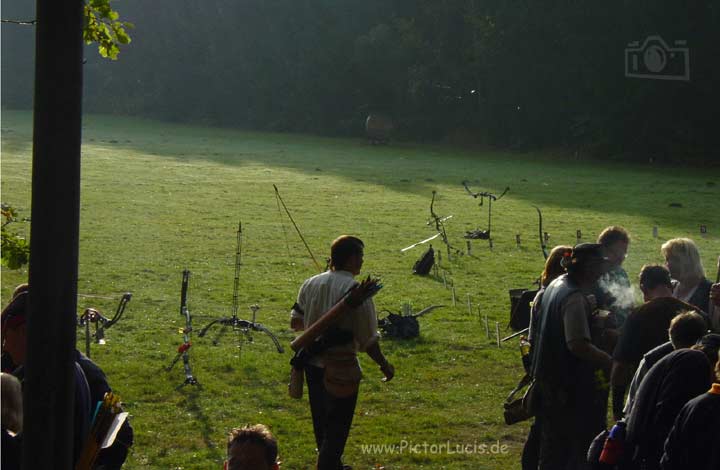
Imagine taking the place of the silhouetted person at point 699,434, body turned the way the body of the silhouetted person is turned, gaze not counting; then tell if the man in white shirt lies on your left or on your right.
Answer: on your left

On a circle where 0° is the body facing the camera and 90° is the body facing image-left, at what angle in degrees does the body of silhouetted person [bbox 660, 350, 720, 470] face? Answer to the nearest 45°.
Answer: approximately 180°

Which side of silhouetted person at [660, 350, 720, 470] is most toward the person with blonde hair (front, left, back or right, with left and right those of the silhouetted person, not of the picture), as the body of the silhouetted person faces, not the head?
front

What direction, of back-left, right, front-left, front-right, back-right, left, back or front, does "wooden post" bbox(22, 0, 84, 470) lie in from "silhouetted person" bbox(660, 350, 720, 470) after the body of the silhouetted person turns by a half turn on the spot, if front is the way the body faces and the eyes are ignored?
front-right

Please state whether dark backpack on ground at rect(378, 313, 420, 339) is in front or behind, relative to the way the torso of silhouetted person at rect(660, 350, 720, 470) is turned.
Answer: in front

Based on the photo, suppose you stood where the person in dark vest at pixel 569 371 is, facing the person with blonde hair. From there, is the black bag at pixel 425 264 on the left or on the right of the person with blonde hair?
left

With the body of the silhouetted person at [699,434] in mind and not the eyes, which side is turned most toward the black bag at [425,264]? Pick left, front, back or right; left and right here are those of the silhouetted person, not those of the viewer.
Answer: front

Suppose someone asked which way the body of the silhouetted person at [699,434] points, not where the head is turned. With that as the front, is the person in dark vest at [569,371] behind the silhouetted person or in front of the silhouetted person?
in front
